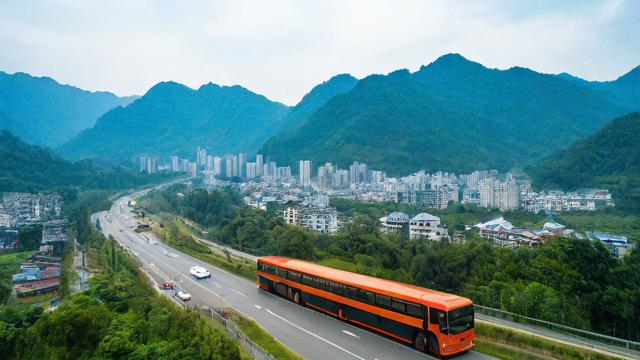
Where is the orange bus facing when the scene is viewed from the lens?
facing the viewer and to the right of the viewer

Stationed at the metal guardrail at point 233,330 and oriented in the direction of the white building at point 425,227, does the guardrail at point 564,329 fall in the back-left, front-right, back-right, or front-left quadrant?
front-right

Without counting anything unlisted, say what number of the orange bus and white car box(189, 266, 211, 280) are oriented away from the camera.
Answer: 0

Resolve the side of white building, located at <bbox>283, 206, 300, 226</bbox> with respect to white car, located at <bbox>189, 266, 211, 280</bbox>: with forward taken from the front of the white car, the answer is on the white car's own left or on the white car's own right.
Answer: on the white car's own left

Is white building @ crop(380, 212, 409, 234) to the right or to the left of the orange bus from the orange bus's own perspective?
on its left

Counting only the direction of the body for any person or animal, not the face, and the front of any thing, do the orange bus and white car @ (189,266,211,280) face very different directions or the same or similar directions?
same or similar directions

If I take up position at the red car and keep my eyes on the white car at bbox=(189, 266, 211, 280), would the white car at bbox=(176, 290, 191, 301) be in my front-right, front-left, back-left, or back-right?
back-right

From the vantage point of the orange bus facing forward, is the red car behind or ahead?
behind

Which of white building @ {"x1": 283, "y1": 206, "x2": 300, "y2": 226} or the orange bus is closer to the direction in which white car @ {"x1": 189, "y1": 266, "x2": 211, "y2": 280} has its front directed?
the orange bus

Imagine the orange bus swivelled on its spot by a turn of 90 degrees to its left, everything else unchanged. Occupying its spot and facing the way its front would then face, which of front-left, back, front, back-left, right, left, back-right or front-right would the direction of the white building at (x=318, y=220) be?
front-left

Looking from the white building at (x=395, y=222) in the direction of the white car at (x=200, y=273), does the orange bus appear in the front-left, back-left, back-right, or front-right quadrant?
front-left
